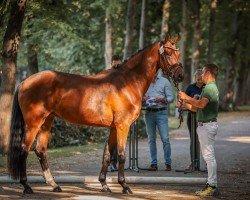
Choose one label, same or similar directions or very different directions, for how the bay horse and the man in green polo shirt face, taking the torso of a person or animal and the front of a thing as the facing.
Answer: very different directions

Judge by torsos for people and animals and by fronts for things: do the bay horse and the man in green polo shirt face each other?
yes

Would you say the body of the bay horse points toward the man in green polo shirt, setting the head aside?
yes

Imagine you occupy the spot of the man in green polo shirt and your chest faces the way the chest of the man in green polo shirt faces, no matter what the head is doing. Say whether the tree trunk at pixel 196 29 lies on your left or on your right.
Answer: on your right

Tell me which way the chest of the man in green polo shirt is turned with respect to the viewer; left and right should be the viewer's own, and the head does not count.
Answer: facing to the left of the viewer

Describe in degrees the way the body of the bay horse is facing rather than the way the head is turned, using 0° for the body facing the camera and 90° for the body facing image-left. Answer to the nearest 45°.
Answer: approximately 270°

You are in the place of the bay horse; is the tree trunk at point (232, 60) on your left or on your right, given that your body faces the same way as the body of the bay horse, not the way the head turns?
on your left

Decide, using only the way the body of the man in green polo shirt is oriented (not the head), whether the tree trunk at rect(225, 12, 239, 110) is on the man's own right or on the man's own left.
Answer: on the man's own right

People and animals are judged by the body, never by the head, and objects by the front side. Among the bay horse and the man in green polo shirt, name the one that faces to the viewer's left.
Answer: the man in green polo shirt

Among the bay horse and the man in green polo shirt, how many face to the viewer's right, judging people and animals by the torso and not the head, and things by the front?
1
